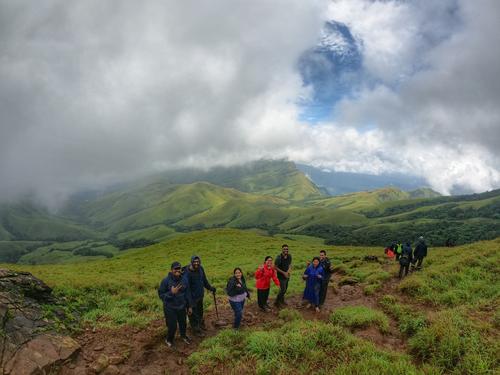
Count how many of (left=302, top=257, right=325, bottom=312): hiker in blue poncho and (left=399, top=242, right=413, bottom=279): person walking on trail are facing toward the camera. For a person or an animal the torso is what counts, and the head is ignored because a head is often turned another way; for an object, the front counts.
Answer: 1

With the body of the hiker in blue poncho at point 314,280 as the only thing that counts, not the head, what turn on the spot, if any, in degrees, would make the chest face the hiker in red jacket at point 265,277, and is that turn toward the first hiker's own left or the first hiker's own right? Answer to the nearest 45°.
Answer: approximately 90° to the first hiker's own right

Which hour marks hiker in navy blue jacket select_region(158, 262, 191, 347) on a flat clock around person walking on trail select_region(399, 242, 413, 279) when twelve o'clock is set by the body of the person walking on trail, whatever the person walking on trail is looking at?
The hiker in navy blue jacket is roughly at 7 o'clock from the person walking on trail.

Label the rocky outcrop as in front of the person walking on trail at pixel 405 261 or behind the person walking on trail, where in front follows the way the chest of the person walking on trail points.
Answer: behind

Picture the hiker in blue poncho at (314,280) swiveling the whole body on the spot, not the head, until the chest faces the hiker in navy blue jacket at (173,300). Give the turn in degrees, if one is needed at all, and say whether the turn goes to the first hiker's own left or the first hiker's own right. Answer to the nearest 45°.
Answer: approximately 45° to the first hiker's own right

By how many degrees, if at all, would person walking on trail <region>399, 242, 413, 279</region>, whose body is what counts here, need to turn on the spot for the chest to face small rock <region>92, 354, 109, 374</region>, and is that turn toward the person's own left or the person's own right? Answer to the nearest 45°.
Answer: approximately 135° to the person's own left

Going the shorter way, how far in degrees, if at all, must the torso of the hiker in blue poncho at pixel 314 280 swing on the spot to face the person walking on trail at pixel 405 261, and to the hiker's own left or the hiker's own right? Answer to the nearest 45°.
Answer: approximately 135° to the hiker's own left

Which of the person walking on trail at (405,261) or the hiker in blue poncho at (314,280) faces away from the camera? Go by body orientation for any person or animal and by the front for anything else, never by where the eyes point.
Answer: the person walking on trail

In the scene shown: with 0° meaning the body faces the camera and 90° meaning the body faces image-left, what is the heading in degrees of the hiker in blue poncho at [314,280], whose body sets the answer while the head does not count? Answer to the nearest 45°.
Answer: approximately 0°

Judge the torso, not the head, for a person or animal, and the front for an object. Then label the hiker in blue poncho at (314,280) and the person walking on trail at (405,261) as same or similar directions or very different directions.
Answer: very different directions

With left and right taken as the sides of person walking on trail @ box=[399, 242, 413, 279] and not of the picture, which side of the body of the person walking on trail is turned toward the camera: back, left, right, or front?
back
